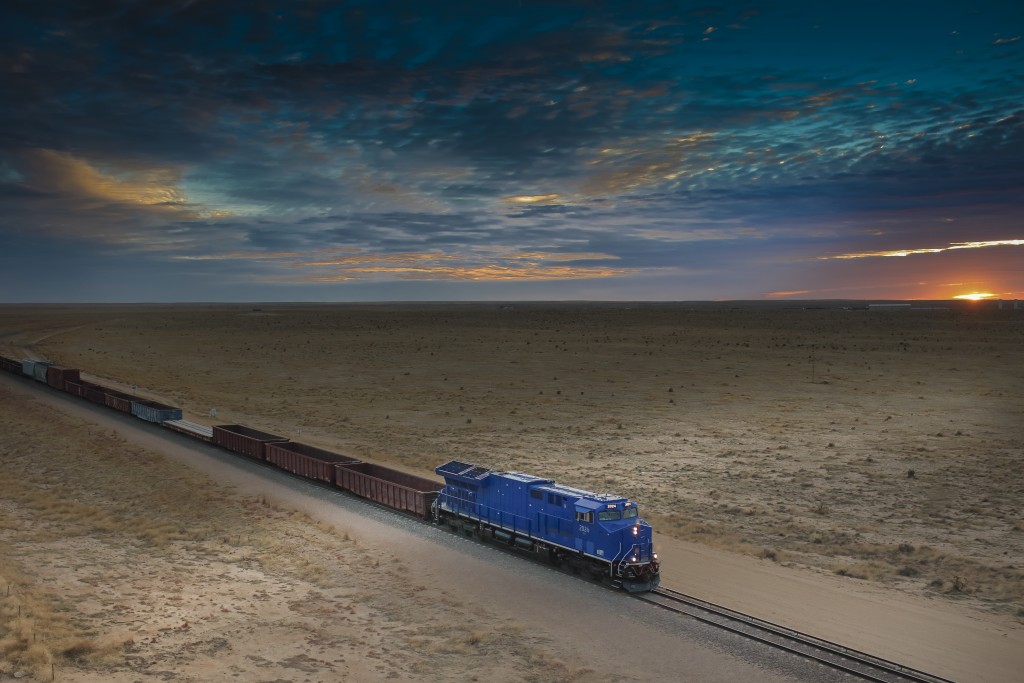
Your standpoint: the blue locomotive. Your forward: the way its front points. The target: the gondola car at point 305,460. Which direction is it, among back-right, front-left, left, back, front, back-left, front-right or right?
back

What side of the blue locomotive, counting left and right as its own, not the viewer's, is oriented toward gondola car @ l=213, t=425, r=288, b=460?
back

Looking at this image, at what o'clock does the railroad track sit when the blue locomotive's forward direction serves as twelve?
The railroad track is roughly at 12 o'clock from the blue locomotive.

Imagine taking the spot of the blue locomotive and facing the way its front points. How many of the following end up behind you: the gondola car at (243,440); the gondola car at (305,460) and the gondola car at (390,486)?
3

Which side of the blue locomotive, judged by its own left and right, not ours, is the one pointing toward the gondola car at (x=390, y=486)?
back

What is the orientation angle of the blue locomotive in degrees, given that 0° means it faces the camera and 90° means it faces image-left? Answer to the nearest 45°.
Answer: approximately 315°

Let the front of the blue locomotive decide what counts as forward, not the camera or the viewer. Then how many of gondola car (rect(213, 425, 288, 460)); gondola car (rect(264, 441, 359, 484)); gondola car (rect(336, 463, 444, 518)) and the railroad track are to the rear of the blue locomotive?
3
